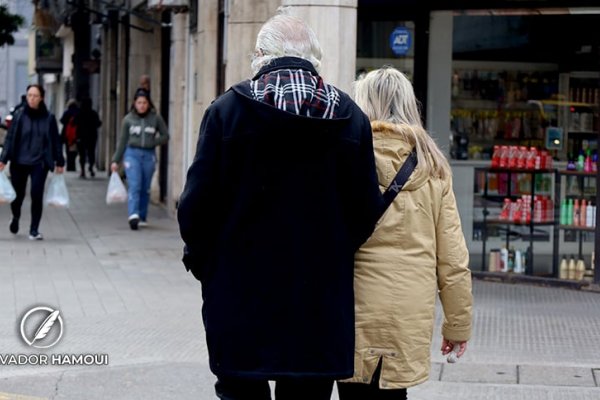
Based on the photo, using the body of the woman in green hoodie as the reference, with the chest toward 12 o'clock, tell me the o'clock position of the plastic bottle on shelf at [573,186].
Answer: The plastic bottle on shelf is roughly at 11 o'clock from the woman in green hoodie.

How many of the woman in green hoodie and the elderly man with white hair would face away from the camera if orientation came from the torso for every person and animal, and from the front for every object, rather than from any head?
1

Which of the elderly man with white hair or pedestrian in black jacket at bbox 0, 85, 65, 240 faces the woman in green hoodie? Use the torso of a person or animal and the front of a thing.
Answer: the elderly man with white hair

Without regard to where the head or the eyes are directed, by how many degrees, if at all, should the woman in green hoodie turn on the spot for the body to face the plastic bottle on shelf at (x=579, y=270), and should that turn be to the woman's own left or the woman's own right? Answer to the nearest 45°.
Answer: approximately 45° to the woman's own left

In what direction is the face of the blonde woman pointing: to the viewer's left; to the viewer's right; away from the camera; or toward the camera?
away from the camera

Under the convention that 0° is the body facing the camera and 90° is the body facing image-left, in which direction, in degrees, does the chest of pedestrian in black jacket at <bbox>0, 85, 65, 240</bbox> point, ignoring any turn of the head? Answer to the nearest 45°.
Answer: approximately 0°

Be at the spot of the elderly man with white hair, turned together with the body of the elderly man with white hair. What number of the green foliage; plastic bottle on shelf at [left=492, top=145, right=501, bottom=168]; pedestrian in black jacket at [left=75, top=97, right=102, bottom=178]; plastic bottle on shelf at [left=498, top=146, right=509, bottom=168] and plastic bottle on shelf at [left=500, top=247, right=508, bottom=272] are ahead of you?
5

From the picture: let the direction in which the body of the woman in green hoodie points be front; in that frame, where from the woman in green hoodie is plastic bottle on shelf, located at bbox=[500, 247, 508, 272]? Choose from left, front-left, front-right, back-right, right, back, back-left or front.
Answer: front-left

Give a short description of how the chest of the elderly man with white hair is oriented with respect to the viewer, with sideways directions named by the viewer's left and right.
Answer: facing away from the viewer

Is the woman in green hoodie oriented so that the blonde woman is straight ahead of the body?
yes

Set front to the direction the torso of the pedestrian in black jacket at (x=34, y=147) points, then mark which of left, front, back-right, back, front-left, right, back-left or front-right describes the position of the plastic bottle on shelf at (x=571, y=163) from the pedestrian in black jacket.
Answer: front-left

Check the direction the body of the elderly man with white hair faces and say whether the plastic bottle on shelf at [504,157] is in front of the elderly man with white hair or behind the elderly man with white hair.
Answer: in front

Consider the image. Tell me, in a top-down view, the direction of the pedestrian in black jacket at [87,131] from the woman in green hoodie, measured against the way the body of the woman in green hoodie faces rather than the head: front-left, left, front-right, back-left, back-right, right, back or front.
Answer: back

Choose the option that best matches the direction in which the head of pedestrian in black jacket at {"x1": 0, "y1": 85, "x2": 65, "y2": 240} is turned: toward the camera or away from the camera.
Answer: toward the camera

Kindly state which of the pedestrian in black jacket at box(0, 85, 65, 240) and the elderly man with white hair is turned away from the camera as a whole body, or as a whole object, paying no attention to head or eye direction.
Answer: the elderly man with white hair

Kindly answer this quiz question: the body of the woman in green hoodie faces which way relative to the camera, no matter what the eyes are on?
toward the camera

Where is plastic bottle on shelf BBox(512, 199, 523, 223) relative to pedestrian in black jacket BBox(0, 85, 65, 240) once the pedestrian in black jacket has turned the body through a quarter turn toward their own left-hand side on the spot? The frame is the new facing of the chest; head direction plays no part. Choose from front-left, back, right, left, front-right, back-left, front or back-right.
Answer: front-right

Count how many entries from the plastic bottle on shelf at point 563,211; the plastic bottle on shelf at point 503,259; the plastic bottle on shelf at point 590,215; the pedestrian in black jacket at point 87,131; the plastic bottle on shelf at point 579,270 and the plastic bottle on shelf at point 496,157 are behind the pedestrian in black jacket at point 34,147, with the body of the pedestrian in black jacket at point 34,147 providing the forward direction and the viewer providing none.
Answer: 1

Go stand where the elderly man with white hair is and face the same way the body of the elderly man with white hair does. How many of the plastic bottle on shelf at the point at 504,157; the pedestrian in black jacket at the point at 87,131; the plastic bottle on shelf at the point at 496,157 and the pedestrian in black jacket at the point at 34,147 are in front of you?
4
